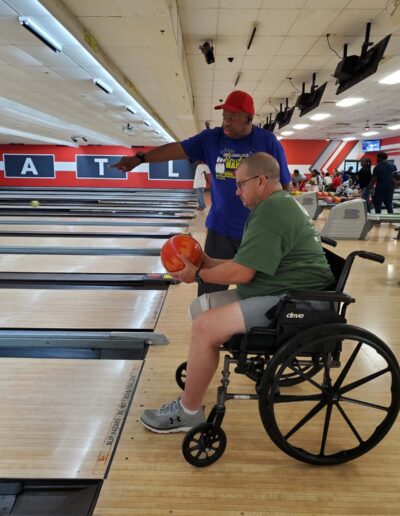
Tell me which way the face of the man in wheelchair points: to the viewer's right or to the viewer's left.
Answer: to the viewer's left

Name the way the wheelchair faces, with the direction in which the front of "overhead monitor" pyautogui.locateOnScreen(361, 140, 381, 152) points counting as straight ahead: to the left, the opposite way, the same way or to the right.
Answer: to the right

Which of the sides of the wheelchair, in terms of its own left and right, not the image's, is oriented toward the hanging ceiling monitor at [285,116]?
right

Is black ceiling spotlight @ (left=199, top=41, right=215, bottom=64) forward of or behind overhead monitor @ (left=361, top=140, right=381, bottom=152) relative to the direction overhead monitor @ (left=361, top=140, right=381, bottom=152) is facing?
forward

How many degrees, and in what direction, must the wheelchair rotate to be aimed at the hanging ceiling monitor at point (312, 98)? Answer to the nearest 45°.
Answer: approximately 90° to its right

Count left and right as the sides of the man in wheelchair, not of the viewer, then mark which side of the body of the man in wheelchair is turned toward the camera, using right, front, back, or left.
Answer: left

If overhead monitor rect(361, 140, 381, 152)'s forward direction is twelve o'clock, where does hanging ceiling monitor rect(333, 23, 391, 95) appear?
The hanging ceiling monitor is roughly at 12 o'clock from the overhead monitor.

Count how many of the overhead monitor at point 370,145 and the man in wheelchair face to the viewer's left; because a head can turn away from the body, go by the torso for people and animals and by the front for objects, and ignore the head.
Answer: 1

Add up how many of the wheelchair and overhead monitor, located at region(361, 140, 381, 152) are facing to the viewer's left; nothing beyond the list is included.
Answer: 1

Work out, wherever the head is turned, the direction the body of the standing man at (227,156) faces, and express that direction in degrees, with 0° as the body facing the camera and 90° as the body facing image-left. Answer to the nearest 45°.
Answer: approximately 45°

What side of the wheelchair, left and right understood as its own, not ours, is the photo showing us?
left

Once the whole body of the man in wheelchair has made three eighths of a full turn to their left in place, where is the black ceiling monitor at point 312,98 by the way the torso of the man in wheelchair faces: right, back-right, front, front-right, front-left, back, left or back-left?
back-left
